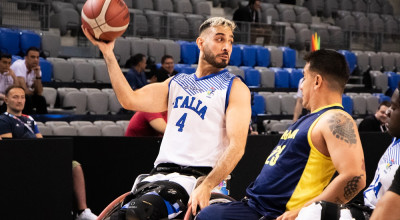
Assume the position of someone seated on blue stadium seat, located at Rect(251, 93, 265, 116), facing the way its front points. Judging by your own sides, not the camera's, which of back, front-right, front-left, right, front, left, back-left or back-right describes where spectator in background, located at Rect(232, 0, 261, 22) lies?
back-right

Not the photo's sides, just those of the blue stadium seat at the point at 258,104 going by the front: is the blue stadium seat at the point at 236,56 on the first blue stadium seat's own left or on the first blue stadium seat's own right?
on the first blue stadium seat's own right

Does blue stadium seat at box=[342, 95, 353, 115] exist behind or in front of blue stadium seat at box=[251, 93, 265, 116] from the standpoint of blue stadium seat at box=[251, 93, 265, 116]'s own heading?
behind

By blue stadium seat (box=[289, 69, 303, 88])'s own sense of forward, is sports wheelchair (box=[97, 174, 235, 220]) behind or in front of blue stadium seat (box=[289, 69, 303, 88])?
in front

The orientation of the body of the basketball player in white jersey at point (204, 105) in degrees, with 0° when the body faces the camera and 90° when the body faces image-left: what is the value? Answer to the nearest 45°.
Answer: approximately 45°

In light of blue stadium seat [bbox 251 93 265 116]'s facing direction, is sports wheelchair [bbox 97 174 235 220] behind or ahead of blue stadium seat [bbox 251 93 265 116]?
ahead

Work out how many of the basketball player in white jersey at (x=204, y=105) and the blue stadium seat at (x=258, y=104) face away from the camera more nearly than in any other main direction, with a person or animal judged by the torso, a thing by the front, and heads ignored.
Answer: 0

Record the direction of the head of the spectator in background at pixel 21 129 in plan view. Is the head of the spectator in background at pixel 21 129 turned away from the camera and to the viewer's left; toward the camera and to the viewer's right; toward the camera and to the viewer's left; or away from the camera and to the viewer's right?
toward the camera and to the viewer's right
